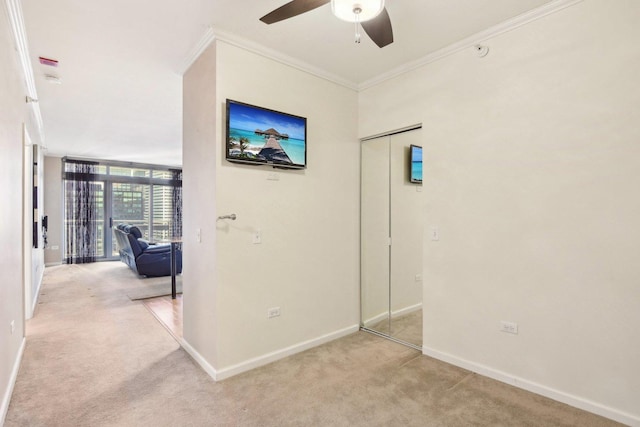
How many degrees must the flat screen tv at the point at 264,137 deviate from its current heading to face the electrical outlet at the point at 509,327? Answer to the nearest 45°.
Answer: approximately 45° to its left

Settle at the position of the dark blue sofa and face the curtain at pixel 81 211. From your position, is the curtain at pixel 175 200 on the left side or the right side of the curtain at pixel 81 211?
right

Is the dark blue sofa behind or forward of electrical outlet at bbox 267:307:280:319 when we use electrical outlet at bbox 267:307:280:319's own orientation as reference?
behind

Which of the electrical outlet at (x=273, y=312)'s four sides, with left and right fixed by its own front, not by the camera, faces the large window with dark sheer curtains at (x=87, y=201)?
back

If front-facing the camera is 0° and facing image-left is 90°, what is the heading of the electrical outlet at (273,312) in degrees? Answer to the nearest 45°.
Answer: approximately 315°
